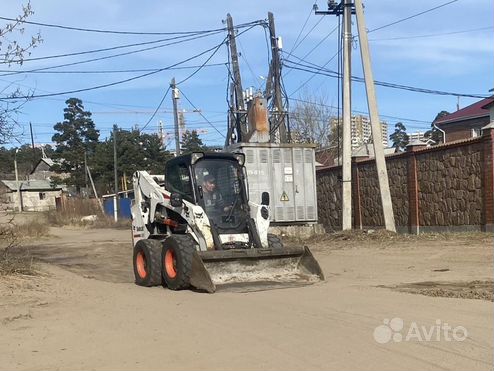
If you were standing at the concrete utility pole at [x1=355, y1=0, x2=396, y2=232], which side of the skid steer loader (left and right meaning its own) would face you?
left

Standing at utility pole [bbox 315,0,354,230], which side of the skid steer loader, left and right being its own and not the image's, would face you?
left

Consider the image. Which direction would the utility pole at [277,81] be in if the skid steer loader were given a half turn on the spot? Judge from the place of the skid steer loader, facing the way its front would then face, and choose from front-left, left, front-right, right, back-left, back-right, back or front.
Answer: front-right

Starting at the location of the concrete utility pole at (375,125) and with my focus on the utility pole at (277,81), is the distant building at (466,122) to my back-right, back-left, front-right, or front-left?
front-right

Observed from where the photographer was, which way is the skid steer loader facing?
facing the viewer and to the right of the viewer
